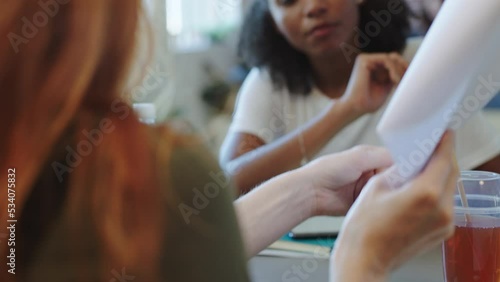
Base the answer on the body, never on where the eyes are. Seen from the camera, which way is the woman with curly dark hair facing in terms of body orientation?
toward the camera

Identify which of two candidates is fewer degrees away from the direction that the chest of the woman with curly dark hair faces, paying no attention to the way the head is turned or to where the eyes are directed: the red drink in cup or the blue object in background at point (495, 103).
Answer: the red drink in cup

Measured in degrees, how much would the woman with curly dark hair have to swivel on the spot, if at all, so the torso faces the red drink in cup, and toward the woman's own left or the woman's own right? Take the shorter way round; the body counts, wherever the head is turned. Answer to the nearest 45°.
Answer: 0° — they already face it

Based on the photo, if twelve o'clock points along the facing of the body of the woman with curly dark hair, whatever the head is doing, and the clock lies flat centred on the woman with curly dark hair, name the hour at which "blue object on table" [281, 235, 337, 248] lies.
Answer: The blue object on table is roughly at 12 o'clock from the woman with curly dark hair.
